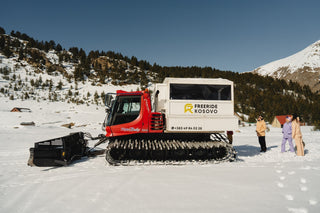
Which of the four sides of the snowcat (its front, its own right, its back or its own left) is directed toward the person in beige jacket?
back

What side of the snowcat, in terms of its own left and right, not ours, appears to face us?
left
